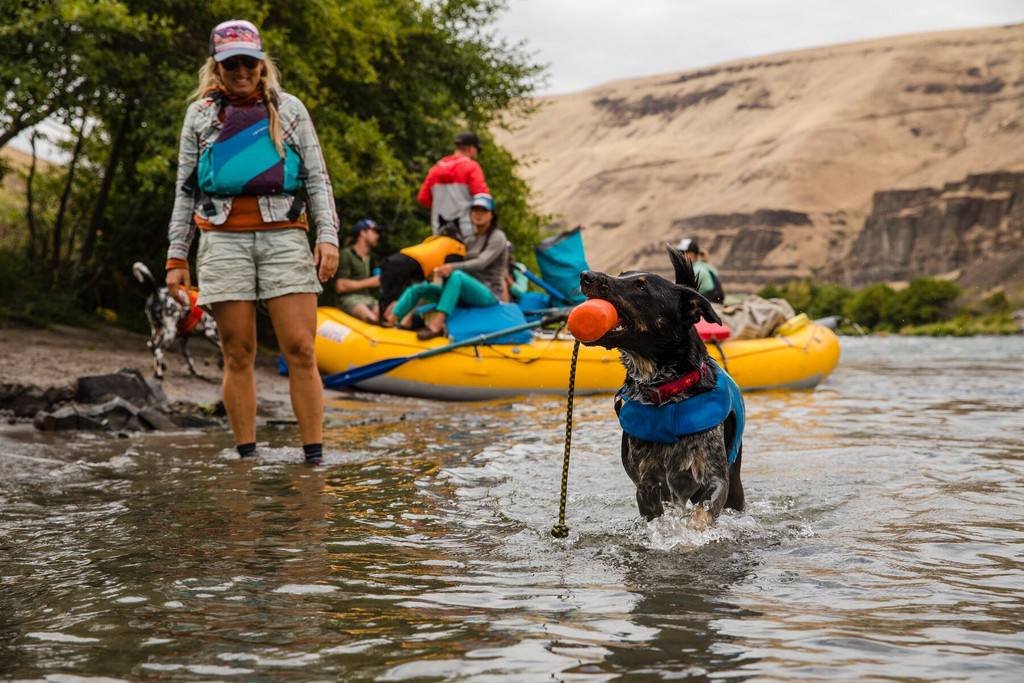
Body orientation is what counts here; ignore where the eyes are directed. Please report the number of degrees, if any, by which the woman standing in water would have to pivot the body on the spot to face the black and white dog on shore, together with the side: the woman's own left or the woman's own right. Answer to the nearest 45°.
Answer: approximately 180°

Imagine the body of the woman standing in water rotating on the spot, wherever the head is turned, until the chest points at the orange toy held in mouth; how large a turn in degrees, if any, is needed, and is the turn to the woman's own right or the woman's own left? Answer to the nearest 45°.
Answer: approximately 45° to the woman's own left

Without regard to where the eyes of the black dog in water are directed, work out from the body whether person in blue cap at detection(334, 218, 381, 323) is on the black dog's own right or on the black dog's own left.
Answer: on the black dog's own right

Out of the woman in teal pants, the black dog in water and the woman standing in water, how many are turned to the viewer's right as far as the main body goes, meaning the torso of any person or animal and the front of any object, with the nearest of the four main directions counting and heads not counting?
0

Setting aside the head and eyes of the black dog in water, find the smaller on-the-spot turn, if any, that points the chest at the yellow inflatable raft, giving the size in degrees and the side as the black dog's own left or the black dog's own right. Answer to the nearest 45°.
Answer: approximately 135° to the black dog's own right

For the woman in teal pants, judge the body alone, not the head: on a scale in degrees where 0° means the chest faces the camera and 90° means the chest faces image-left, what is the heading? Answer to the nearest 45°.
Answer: approximately 45°

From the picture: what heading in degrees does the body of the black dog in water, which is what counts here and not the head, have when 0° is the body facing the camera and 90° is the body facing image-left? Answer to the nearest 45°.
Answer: approximately 45°

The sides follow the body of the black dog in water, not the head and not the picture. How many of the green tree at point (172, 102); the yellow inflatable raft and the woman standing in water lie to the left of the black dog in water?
0

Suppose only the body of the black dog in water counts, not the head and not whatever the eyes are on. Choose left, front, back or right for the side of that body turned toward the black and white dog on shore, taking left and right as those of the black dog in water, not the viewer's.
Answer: right

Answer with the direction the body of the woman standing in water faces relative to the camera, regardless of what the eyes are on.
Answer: toward the camera

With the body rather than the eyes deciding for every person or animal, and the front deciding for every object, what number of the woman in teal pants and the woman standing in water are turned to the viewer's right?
0

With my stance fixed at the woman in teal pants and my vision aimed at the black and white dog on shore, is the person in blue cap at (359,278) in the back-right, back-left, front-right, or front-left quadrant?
front-right

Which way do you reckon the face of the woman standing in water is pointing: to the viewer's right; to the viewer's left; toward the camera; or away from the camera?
toward the camera

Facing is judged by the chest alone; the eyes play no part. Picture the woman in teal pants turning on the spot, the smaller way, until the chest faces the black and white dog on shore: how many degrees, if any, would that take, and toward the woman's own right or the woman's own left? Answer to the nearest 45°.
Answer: approximately 45° to the woman's own right
